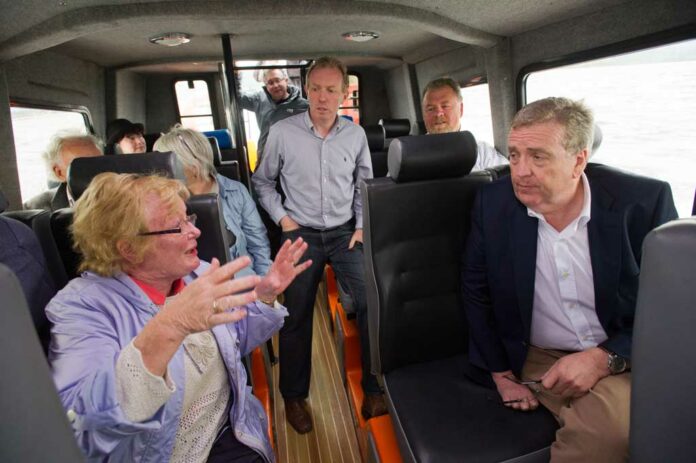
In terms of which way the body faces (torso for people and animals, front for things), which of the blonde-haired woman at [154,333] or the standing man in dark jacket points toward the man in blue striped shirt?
the standing man in dark jacket

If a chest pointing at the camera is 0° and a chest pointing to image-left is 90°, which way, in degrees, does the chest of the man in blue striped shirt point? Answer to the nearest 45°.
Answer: approximately 0°

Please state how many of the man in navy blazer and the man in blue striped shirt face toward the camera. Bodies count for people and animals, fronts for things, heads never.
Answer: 2

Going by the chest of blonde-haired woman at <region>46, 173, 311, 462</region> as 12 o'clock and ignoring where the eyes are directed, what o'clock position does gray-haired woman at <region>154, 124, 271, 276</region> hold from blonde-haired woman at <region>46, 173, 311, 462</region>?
gray-haired woman at <region>154, 124, 271, 276</region> is roughly at 8 o'clock from blonde-haired woman at <region>46, 173, 311, 462</region>.

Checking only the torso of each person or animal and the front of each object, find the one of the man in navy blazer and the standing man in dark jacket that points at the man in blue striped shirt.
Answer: the standing man in dark jacket

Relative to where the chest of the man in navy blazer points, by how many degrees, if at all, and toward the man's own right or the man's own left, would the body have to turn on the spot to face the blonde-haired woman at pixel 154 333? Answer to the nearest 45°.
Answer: approximately 45° to the man's own right

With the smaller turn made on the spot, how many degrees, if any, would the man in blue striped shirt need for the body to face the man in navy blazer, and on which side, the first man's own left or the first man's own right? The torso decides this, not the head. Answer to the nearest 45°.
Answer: approximately 45° to the first man's own left

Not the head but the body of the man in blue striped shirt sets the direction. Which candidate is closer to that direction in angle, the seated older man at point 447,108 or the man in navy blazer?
the man in navy blazer

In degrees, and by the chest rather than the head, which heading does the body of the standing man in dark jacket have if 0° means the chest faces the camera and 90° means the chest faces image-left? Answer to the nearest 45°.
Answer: approximately 0°

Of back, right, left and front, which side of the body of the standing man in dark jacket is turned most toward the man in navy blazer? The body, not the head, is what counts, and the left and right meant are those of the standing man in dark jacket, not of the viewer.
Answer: front

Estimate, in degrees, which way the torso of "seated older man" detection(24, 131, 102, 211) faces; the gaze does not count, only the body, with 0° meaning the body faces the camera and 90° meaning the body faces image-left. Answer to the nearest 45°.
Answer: approximately 315°
